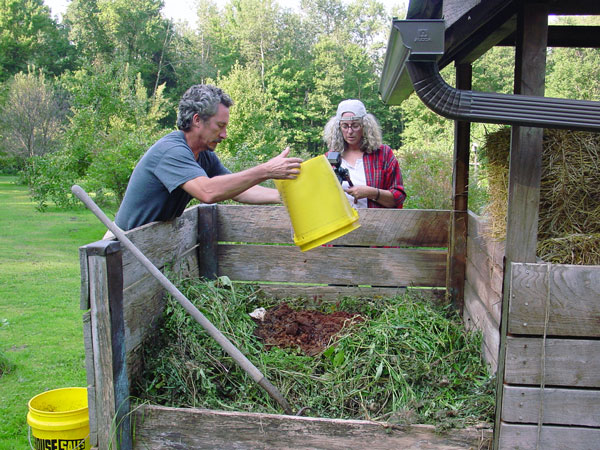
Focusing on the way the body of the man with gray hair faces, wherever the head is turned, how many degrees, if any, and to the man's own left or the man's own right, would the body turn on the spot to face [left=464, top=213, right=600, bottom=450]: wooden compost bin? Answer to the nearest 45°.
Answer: approximately 45° to the man's own right

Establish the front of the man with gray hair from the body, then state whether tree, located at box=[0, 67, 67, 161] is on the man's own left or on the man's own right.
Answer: on the man's own left

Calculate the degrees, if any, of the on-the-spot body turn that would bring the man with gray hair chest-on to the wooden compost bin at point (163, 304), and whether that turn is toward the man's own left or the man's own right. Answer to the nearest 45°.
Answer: approximately 90° to the man's own right

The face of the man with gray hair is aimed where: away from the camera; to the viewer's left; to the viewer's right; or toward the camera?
to the viewer's right

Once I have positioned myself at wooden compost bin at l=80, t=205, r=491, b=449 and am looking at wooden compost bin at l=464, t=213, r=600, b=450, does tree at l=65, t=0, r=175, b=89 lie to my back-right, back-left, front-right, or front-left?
back-left

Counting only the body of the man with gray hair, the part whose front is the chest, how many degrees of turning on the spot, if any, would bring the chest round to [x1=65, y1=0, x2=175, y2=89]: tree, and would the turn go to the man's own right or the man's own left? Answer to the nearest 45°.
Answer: approximately 90° to the man's own left

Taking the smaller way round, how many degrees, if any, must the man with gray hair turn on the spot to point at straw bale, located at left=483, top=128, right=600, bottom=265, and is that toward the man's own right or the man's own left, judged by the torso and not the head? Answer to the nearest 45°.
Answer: approximately 45° to the man's own right

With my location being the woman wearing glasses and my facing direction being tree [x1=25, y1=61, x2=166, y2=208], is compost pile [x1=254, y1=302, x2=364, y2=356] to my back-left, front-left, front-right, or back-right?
back-left

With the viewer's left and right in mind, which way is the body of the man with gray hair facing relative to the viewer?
facing to the right of the viewer
